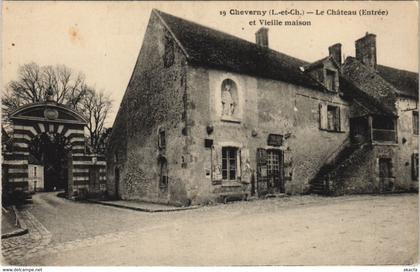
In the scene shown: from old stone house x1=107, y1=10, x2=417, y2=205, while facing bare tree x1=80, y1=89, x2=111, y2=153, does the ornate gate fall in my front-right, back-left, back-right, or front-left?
front-left

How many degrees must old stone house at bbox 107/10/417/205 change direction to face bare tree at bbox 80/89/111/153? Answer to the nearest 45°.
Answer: approximately 180°

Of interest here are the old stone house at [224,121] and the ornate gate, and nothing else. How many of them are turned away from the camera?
0

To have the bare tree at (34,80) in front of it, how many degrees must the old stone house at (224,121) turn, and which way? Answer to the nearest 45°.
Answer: approximately 90° to its right

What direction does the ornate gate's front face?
toward the camera

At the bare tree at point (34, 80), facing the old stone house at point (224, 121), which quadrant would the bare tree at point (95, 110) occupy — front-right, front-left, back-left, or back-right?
front-left

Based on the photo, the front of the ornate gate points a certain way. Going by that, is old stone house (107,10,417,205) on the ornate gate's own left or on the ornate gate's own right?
on the ornate gate's own left
